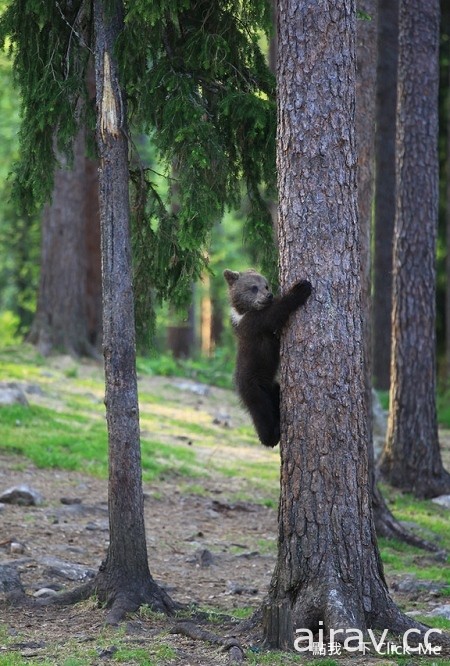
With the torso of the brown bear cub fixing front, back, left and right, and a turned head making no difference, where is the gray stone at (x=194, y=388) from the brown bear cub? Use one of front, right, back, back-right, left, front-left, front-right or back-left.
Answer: left

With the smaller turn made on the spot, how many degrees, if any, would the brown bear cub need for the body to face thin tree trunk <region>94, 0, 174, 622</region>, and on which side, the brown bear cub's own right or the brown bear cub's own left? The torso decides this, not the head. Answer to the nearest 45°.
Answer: approximately 135° to the brown bear cub's own right

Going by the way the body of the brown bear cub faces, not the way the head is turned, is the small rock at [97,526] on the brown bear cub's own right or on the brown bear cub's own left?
on the brown bear cub's own left

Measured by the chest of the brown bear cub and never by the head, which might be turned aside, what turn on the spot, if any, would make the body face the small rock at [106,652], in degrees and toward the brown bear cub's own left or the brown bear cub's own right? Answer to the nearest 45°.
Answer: approximately 135° to the brown bear cub's own right

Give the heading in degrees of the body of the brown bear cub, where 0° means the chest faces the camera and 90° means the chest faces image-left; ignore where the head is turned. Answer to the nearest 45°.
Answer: approximately 270°

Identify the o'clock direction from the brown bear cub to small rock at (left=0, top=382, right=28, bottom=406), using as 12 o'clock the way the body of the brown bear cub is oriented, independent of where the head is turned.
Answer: The small rock is roughly at 8 o'clock from the brown bear cub.

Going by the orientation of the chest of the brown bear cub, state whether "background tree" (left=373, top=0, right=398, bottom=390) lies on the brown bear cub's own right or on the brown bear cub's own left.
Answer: on the brown bear cub's own left

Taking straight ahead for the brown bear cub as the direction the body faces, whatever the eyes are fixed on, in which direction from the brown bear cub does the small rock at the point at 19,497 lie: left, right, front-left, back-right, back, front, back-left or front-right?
back-left
